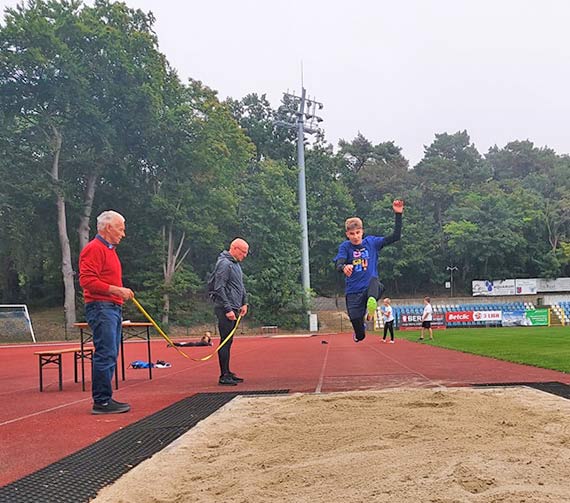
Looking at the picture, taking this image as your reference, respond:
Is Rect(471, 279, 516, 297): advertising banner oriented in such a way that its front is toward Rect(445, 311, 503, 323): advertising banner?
yes

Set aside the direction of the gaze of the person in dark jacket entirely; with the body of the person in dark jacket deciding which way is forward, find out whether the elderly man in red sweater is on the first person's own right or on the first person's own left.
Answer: on the first person's own right

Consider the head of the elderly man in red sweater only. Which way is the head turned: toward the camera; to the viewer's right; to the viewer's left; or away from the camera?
to the viewer's right

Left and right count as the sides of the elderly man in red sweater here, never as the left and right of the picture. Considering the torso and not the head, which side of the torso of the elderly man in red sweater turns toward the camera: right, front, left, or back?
right

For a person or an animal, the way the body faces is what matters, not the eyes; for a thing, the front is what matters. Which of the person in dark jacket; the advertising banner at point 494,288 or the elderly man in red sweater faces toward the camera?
the advertising banner

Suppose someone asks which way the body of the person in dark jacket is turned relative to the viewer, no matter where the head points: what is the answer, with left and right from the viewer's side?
facing to the right of the viewer

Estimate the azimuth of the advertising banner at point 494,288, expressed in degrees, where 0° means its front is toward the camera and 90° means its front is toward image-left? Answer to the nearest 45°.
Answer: approximately 0°

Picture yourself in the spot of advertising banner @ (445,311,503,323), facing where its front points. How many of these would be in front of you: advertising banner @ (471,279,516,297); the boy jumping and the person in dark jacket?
2

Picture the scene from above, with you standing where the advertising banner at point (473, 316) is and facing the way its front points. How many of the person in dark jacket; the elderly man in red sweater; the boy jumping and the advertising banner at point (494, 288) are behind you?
1
